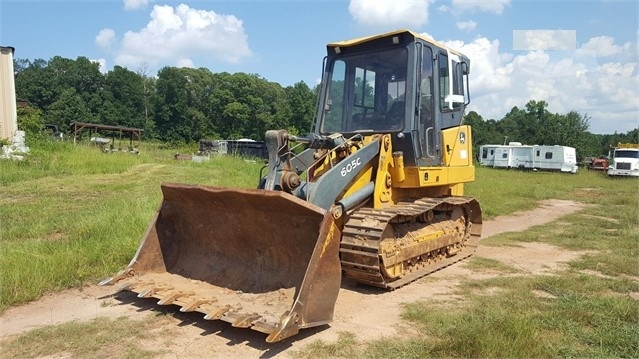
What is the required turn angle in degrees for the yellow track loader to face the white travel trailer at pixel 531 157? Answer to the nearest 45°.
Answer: approximately 180°

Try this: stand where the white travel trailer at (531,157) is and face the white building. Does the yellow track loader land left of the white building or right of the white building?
left

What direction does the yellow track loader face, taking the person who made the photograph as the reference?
facing the viewer and to the left of the viewer

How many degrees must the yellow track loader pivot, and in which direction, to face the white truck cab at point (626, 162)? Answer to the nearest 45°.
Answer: approximately 180°

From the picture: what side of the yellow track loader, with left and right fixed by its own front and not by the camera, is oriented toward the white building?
right
